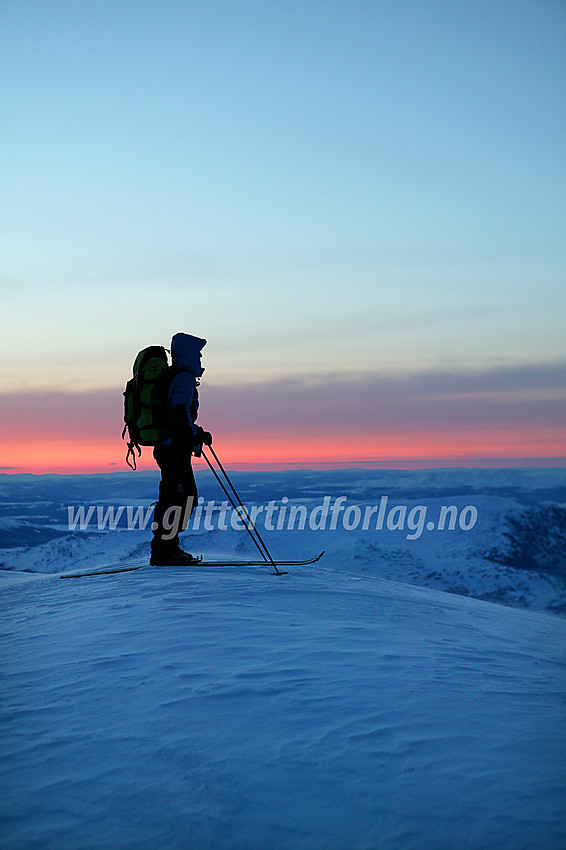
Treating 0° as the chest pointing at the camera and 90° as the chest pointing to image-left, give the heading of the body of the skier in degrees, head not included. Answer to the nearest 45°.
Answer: approximately 270°

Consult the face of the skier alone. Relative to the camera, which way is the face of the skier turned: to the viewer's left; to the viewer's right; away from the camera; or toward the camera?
to the viewer's right
